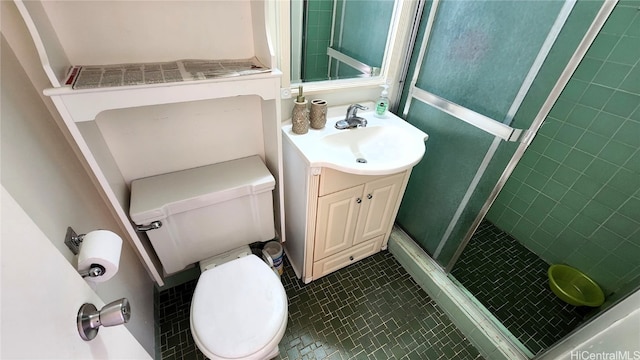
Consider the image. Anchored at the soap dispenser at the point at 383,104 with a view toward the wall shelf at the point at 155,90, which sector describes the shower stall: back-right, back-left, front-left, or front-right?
back-left

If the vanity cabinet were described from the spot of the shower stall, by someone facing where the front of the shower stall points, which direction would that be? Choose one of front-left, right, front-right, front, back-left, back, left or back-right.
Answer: front

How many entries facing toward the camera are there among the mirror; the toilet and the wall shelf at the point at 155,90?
3

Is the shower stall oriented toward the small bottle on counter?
yes

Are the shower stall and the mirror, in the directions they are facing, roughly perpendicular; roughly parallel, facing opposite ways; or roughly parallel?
roughly perpendicular

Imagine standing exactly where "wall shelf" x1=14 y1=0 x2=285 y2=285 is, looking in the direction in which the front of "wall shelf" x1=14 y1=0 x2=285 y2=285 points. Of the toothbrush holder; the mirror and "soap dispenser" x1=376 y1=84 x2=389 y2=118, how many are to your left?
3

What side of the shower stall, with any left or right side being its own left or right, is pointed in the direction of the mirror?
front

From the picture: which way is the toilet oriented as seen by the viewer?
toward the camera

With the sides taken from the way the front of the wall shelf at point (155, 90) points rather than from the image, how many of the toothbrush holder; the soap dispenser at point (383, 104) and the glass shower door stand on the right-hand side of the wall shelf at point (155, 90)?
0

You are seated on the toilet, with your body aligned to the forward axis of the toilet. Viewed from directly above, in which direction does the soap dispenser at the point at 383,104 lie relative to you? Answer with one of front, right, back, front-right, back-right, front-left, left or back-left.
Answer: left

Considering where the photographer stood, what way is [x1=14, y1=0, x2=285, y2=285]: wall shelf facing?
facing the viewer

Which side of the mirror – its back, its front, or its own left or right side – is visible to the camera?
front

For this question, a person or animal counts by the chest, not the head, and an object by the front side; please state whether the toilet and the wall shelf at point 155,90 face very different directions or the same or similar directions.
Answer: same or similar directions

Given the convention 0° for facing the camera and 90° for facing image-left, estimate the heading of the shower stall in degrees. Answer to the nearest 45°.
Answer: approximately 45°

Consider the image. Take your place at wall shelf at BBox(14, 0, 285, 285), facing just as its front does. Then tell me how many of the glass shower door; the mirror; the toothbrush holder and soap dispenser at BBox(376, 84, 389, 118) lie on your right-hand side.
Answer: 0

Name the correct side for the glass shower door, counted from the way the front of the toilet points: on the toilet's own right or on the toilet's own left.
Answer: on the toilet's own left

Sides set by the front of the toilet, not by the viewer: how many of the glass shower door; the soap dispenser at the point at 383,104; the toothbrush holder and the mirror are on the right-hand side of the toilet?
0

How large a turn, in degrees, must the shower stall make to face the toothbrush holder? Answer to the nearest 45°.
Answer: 0° — it already faces it
